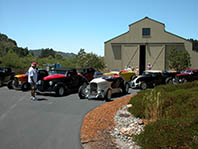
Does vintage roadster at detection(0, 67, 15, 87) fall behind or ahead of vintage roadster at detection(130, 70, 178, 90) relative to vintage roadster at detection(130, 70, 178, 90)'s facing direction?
ahead

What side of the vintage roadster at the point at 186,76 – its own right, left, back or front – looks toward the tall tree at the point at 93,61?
right

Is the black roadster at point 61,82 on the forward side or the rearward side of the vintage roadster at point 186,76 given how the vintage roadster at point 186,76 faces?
on the forward side

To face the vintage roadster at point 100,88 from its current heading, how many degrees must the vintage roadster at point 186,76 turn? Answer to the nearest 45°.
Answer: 0° — it already faces it

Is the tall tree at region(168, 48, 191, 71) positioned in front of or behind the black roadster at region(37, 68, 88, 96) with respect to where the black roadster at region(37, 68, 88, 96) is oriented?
behind

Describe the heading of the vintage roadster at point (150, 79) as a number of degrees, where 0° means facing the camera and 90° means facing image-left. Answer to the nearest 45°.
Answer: approximately 45°

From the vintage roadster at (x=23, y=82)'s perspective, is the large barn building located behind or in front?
behind

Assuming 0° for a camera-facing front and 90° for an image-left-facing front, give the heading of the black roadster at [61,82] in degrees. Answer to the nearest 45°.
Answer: approximately 45°

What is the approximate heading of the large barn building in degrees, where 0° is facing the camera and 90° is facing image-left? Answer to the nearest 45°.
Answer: approximately 0°

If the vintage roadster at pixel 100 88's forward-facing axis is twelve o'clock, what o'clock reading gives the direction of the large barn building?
The large barn building is roughly at 5 o'clock from the vintage roadster.
